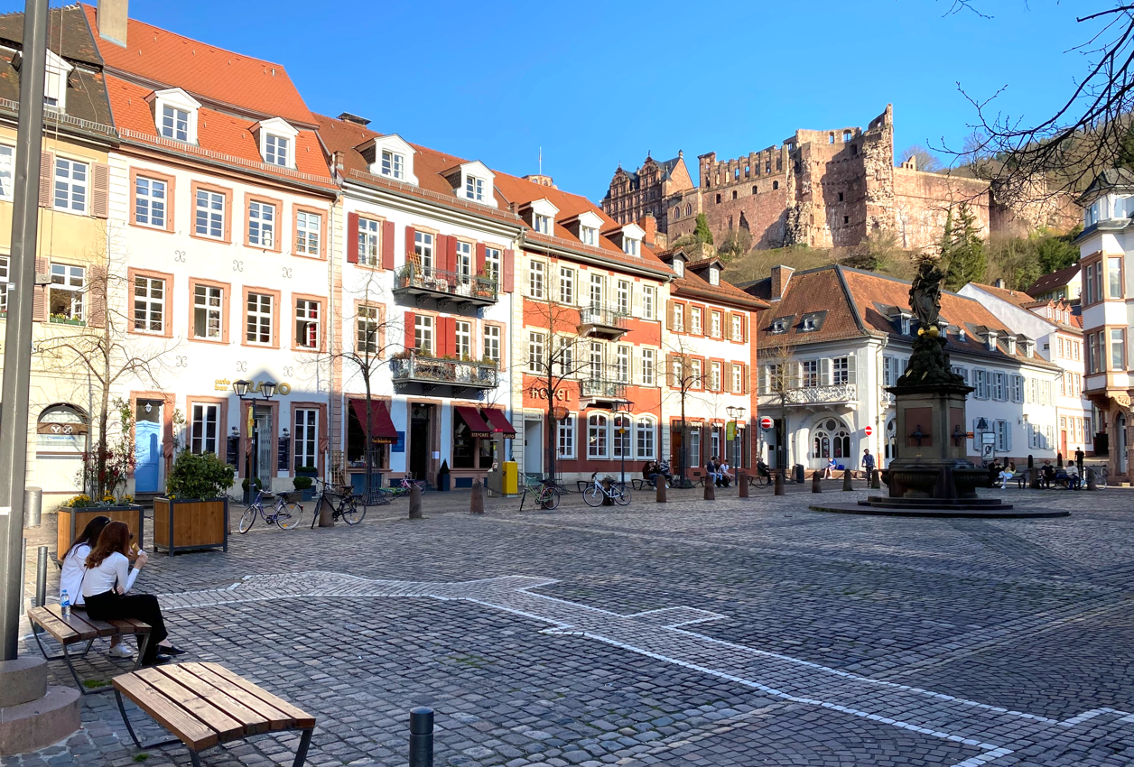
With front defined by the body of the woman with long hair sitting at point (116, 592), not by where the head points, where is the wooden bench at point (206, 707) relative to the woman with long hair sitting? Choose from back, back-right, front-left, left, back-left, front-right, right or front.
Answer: right

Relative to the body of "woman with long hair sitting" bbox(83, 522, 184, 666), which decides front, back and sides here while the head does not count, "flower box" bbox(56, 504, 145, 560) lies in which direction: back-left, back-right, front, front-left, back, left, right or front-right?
left

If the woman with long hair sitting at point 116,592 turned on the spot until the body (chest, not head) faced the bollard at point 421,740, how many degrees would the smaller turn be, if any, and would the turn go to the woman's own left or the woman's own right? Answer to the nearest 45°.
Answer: approximately 90° to the woman's own right

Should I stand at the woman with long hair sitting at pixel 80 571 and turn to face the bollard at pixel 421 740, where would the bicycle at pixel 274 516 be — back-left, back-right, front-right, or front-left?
back-left

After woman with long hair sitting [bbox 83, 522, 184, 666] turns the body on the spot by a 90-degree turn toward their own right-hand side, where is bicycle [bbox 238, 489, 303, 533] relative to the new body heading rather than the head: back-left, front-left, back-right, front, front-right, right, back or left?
back

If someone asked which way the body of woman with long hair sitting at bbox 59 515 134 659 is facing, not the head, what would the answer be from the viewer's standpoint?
to the viewer's right

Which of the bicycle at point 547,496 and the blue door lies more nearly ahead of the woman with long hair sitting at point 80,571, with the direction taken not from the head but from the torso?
the bicycle

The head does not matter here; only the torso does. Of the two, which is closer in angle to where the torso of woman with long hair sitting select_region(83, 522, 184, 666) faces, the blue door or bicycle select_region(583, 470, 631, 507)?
the bicycle

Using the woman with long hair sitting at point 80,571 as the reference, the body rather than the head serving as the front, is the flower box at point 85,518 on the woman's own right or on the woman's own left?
on the woman's own left

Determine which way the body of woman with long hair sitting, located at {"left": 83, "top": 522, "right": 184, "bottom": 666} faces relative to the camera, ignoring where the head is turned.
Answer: to the viewer's right

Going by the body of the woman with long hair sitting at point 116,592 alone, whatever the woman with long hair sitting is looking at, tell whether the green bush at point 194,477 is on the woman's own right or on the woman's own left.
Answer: on the woman's own left
